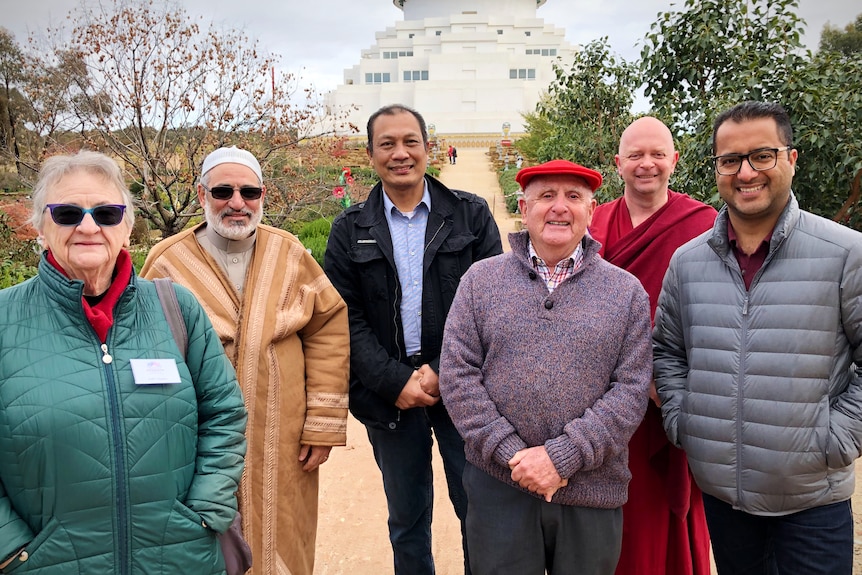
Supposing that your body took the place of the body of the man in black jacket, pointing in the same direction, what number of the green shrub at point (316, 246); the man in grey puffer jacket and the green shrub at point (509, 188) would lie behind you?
2

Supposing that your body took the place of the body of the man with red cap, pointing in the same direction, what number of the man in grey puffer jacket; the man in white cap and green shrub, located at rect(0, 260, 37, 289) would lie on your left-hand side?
1

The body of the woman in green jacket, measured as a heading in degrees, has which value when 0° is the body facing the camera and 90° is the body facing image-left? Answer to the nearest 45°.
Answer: approximately 0°

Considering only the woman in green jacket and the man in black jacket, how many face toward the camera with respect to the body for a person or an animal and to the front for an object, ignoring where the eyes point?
2

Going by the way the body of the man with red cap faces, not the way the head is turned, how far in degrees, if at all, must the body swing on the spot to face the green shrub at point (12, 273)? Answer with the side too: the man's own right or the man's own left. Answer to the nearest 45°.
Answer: approximately 135° to the man's own right

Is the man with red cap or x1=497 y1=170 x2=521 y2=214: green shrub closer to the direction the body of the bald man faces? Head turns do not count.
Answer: the man with red cap

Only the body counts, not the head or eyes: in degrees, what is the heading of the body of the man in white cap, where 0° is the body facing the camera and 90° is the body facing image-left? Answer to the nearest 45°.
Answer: approximately 0°

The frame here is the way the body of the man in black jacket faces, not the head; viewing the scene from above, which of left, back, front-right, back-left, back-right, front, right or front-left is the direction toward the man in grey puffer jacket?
front-left
